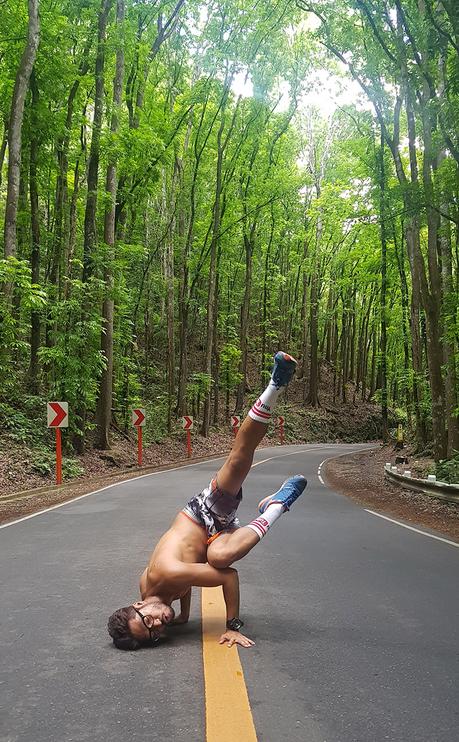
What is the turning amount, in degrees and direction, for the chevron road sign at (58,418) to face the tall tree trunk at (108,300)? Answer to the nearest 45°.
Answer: approximately 180°

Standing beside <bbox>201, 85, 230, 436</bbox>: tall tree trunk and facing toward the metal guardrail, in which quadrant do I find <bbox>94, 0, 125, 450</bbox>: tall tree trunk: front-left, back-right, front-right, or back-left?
front-right

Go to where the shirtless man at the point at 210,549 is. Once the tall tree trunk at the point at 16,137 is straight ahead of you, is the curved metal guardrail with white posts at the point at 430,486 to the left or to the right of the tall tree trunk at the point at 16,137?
right

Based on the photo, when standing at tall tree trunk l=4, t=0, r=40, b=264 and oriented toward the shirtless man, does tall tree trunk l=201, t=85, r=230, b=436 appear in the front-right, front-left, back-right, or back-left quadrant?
back-left

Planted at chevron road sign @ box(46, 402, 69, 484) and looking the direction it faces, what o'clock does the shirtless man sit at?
The shirtless man is roughly at 12 o'clock from the chevron road sign.

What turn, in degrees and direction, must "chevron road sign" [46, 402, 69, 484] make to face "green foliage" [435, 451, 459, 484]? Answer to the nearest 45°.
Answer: approximately 90° to its left

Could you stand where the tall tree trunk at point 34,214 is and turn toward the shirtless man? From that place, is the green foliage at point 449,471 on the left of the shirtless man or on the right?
left

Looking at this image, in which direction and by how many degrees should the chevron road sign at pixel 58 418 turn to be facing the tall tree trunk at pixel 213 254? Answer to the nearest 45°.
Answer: approximately 135° to its left

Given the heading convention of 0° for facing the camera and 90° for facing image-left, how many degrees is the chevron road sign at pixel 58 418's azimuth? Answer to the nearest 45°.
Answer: approximately 0°

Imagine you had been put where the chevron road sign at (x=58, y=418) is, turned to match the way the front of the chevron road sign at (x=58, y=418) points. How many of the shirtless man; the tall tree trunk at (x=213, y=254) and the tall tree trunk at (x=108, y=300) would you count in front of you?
1

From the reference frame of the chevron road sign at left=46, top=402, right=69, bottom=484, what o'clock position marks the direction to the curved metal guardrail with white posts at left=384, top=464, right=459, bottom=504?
The curved metal guardrail with white posts is roughly at 10 o'clock from the chevron road sign.
